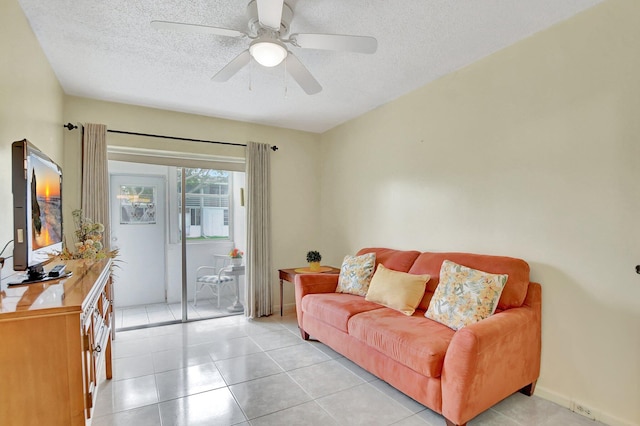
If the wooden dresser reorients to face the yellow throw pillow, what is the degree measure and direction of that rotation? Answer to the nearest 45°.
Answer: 0° — it already faces it

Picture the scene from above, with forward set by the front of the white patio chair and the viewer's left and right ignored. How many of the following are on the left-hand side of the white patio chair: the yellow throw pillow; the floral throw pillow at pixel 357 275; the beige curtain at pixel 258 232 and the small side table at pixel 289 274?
4

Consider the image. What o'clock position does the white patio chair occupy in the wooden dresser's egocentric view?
The white patio chair is roughly at 10 o'clock from the wooden dresser.

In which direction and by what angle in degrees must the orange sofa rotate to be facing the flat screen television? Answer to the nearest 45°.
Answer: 0° — it already faces it

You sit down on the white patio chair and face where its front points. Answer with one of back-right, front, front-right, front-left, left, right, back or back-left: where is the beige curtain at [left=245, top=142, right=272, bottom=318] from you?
left

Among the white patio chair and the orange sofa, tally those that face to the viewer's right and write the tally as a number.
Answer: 0

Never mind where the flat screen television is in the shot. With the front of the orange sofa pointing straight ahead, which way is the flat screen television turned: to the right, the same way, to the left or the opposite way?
the opposite way

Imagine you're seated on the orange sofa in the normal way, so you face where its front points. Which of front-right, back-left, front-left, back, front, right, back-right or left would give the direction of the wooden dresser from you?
front

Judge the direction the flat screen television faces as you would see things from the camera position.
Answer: facing to the right of the viewer

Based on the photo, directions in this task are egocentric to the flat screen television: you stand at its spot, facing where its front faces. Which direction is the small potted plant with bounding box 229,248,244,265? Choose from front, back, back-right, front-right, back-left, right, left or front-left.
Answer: front-left

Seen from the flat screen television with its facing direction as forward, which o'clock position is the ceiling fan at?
The ceiling fan is roughly at 1 o'clock from the flat screen television.

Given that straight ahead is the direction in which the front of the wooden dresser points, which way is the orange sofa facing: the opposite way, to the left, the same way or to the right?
the opposite way

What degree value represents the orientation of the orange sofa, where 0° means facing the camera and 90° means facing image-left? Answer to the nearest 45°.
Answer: approximately 45°

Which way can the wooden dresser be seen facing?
to the viewer's right

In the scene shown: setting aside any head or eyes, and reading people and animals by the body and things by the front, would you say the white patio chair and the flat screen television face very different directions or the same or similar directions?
very different directions
